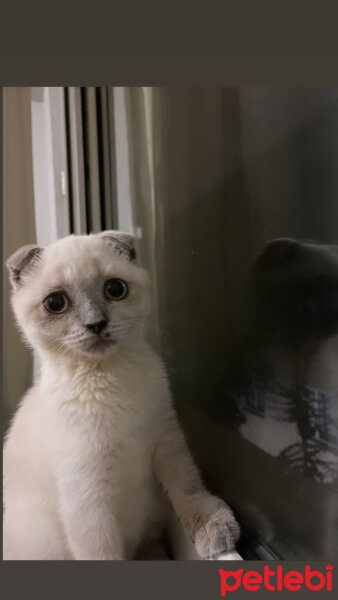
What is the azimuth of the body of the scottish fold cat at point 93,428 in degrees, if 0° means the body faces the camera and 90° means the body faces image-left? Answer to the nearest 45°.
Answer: approximately 315°
